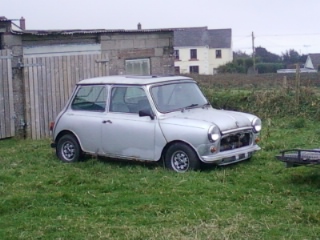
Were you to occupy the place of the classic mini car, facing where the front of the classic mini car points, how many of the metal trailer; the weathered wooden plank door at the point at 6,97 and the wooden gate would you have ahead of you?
1

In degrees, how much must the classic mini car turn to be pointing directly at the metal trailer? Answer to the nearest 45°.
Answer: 0° — it already faces it

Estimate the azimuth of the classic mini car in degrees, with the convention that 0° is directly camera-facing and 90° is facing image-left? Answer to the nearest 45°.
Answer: approximately 315°

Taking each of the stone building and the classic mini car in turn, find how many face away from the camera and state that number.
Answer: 0

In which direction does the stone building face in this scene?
toward the camera

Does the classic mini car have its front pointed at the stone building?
no

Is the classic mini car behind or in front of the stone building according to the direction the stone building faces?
in front

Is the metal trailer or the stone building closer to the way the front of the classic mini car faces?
the metal trailer

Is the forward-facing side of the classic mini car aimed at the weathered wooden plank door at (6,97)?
no

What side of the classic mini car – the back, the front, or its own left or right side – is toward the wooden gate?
back

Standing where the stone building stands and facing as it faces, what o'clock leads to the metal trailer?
The metal trailer is roughly at 11 o'clock from the stone building.
